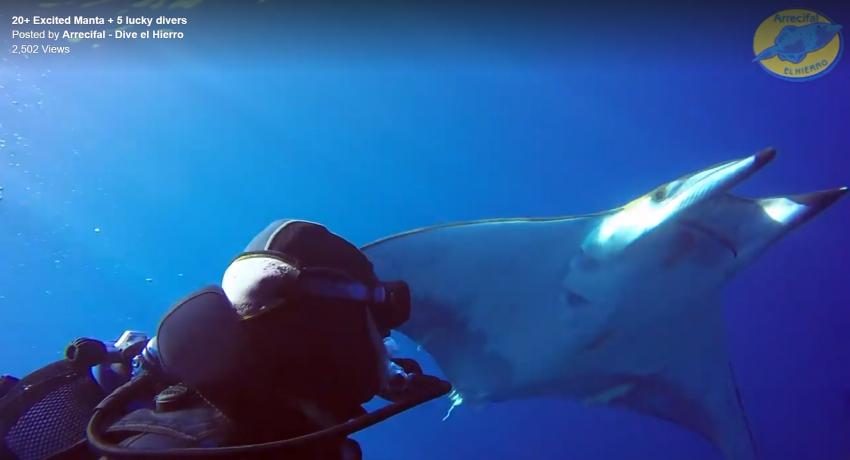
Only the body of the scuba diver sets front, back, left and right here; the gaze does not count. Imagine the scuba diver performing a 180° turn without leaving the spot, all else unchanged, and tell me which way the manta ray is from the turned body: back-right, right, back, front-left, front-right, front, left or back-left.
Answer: back-right

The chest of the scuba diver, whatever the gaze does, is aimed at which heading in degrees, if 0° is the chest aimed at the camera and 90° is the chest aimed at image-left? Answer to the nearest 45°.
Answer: approximately 270°
